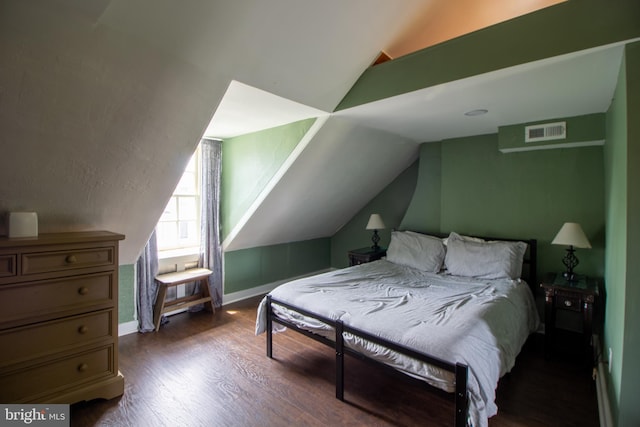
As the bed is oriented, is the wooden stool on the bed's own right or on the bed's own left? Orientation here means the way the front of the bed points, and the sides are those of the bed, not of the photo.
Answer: on the bed's own right

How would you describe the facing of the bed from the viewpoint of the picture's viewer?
facing the viewer and to the left of the viewer

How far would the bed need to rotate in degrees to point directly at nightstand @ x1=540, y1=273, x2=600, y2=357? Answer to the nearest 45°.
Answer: approximately 180°

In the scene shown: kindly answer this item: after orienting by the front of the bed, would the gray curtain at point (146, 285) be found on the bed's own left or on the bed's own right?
on the bed's own right

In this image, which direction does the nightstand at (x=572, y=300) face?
toward the camera

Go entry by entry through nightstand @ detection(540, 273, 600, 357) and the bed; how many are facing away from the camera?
0

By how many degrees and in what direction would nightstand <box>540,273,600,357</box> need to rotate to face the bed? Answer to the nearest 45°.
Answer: approximately 45° to its right

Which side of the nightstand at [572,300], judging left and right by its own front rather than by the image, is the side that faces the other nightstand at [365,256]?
right

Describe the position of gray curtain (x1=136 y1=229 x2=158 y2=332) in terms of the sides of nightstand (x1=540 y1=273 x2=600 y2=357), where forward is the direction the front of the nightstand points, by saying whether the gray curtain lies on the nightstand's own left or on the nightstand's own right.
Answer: on the nightstand's own right

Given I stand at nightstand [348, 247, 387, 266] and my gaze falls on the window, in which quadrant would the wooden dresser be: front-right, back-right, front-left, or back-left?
front-left
